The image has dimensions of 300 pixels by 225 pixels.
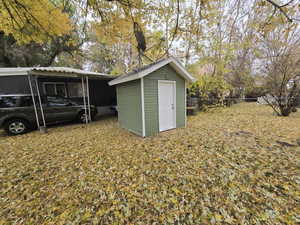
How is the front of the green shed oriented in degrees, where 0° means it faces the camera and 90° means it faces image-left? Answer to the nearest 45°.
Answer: approximately 315°

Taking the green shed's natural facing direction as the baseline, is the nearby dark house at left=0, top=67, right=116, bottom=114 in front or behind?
behind
